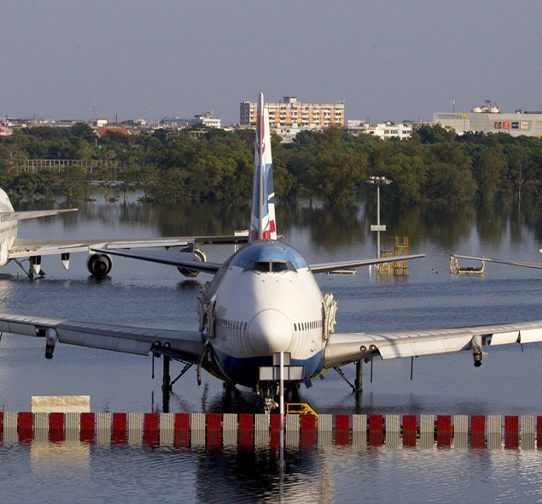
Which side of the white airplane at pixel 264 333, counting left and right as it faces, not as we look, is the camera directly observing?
front
